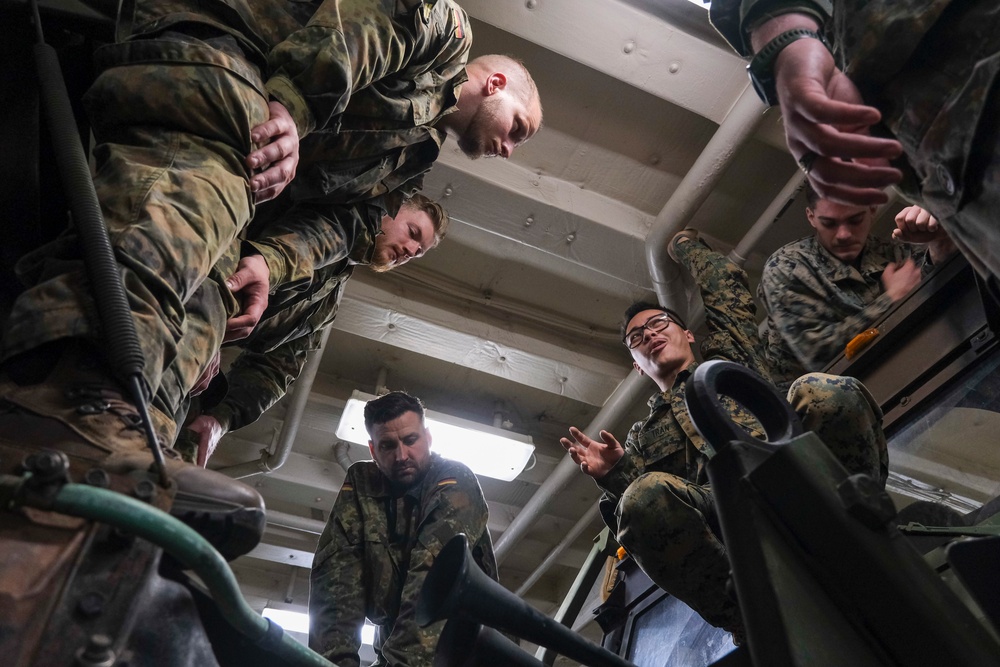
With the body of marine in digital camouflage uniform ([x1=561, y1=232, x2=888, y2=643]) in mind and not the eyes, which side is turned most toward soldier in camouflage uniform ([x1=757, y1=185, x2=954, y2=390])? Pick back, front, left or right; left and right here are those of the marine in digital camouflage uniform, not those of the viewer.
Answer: back

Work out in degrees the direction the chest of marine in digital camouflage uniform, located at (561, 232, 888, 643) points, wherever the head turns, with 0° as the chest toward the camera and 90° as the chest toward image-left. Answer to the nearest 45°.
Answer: approximately 0°

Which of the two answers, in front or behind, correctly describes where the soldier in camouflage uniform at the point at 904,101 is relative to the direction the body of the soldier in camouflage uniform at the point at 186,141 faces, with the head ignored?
in front

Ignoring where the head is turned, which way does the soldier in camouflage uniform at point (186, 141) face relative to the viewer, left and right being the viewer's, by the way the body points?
facing to the right of the viewer
